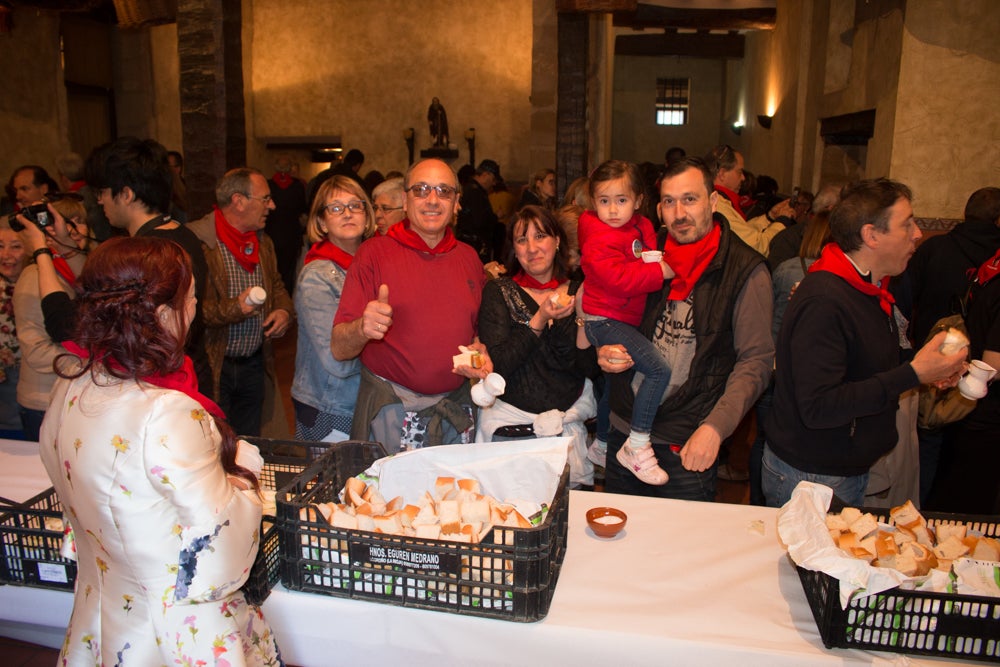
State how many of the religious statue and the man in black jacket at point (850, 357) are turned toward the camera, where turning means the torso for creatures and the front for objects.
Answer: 1

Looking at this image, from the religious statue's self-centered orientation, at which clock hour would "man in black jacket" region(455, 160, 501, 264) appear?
The man in black jacket is roughly at 12 o'clock from the religious statue.

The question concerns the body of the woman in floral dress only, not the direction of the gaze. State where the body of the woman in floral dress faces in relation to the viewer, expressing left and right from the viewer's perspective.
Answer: facing away from the viewer and to the right of the viewer
